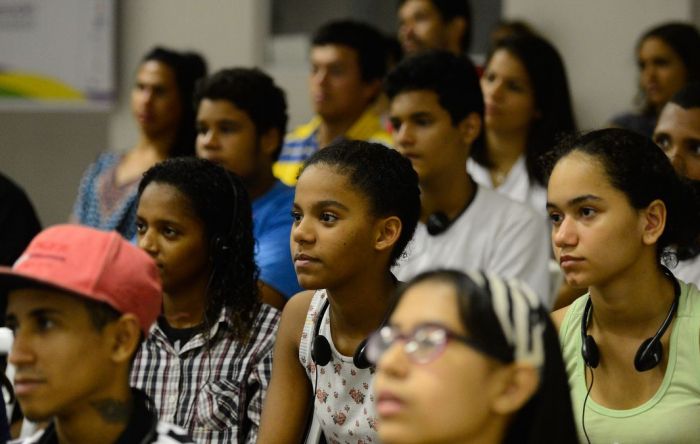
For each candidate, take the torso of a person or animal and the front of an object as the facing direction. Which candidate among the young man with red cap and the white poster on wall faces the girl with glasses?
the white poster on wall

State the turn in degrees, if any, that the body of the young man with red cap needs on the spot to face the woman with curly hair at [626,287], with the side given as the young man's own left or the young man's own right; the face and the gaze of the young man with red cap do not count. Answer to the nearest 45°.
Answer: approximately 135° to the young man's own left

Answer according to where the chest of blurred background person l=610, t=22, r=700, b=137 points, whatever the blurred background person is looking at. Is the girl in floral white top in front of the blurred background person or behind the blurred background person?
in front

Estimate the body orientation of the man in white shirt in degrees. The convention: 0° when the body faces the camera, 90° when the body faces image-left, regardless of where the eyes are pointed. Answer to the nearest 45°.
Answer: approximately 45°

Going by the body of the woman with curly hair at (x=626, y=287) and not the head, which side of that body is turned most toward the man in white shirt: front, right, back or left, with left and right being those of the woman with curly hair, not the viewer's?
right

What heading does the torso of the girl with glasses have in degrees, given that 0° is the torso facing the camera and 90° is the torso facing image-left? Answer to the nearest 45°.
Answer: approximately 45°

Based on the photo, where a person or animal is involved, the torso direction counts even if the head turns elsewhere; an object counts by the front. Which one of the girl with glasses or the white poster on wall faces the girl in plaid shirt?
the white poster on wall

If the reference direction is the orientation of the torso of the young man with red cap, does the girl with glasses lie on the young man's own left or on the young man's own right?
on the young man's own left

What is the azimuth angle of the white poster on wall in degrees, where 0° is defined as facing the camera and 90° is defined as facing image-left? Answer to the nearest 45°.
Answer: approximately 0°

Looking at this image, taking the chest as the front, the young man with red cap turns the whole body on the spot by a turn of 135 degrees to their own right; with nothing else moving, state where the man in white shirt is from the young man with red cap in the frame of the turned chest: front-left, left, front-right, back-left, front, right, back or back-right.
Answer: front-right

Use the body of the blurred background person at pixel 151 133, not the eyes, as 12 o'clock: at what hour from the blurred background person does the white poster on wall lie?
The white poster on wall is roughly at 4 o'clock from the blurred background person.
